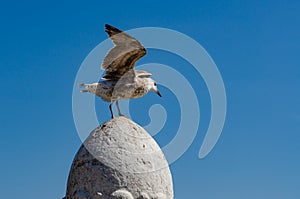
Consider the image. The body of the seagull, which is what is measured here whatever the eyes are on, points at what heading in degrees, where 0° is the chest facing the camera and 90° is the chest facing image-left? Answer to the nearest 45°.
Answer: approximately 270°
